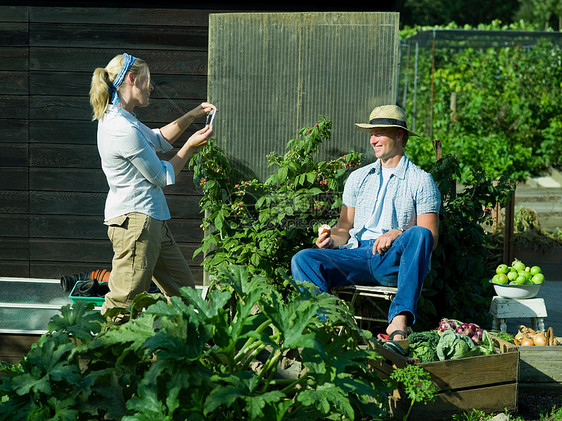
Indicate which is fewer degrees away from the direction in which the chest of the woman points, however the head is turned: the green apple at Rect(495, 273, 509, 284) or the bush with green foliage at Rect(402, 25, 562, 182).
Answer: the green apple

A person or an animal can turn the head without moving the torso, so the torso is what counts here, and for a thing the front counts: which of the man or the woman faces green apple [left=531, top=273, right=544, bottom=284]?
the woman

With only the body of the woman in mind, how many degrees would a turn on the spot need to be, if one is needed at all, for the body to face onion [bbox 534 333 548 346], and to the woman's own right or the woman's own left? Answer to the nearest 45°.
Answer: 0° — they already face it

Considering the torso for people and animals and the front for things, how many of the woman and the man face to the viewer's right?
1

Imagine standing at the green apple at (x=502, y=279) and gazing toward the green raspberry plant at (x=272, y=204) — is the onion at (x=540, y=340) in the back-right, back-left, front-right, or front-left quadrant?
back-left

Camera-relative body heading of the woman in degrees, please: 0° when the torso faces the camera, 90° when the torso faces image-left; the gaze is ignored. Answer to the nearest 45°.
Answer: approximately 270°

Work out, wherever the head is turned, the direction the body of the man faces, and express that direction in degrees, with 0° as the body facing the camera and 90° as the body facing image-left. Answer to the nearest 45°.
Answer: approximately 45°

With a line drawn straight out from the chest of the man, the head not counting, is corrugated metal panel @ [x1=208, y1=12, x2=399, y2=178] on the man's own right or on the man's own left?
on the man's own right

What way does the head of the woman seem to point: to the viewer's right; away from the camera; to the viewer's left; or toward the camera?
to the viewer's right

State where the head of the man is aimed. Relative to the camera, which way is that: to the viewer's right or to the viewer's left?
to the viewer's left

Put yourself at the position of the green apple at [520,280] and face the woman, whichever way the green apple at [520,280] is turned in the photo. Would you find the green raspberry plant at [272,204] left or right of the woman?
right

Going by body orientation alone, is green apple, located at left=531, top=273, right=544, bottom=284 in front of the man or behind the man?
behind
